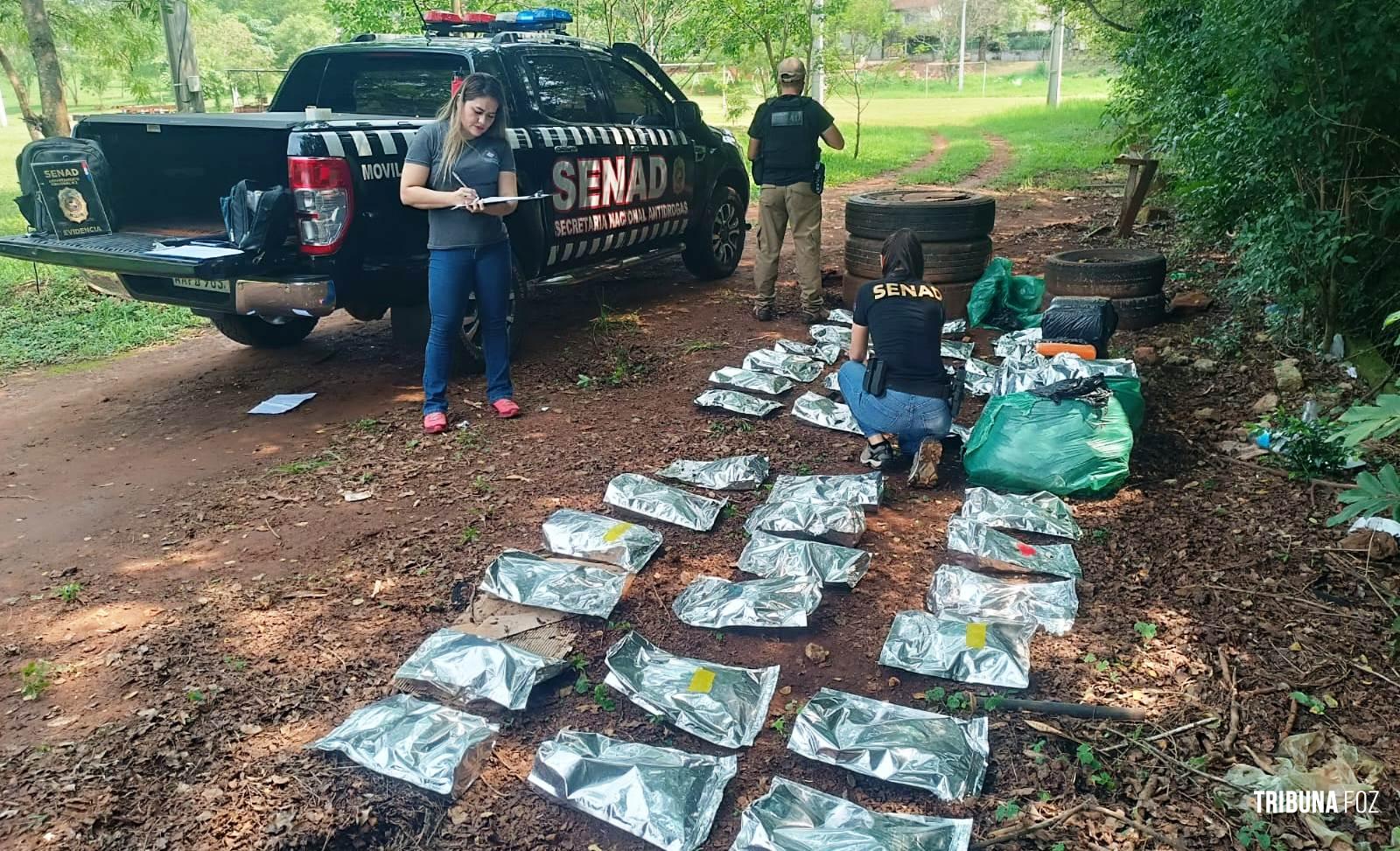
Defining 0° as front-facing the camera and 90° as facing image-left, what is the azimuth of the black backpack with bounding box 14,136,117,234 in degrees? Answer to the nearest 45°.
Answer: approximately 0°

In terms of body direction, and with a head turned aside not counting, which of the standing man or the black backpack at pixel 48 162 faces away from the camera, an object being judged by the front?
the standing man

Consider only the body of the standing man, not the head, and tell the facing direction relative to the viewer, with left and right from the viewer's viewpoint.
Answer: facing away from the viewer

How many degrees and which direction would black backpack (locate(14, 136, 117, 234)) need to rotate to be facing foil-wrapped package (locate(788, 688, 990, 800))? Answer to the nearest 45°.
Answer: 0° — it already faces it

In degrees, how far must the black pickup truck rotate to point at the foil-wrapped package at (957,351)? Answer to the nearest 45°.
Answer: approximately 45° to its right

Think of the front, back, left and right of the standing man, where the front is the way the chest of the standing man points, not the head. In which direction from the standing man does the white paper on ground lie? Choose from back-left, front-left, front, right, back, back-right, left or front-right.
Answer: back-left

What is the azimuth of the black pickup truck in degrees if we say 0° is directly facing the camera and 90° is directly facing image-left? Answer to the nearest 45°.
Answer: approximately 225°

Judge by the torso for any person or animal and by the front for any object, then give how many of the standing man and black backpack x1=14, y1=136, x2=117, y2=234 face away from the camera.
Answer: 1

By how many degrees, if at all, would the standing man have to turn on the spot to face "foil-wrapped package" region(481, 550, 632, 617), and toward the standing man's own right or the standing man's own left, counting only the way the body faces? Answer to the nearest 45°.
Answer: approximately 180°

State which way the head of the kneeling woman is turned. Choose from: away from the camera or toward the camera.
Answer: away from the camera

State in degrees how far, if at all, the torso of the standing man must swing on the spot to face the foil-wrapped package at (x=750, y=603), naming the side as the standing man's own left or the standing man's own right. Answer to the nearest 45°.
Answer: approximately 180°

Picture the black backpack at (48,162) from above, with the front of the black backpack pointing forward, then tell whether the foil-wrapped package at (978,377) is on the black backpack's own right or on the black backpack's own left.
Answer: on the black backpack's own left

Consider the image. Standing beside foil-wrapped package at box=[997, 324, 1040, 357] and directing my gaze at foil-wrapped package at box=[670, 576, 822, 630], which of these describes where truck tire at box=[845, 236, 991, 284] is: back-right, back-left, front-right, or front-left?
back-right

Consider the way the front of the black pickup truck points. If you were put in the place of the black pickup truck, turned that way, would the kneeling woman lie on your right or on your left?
on your right
